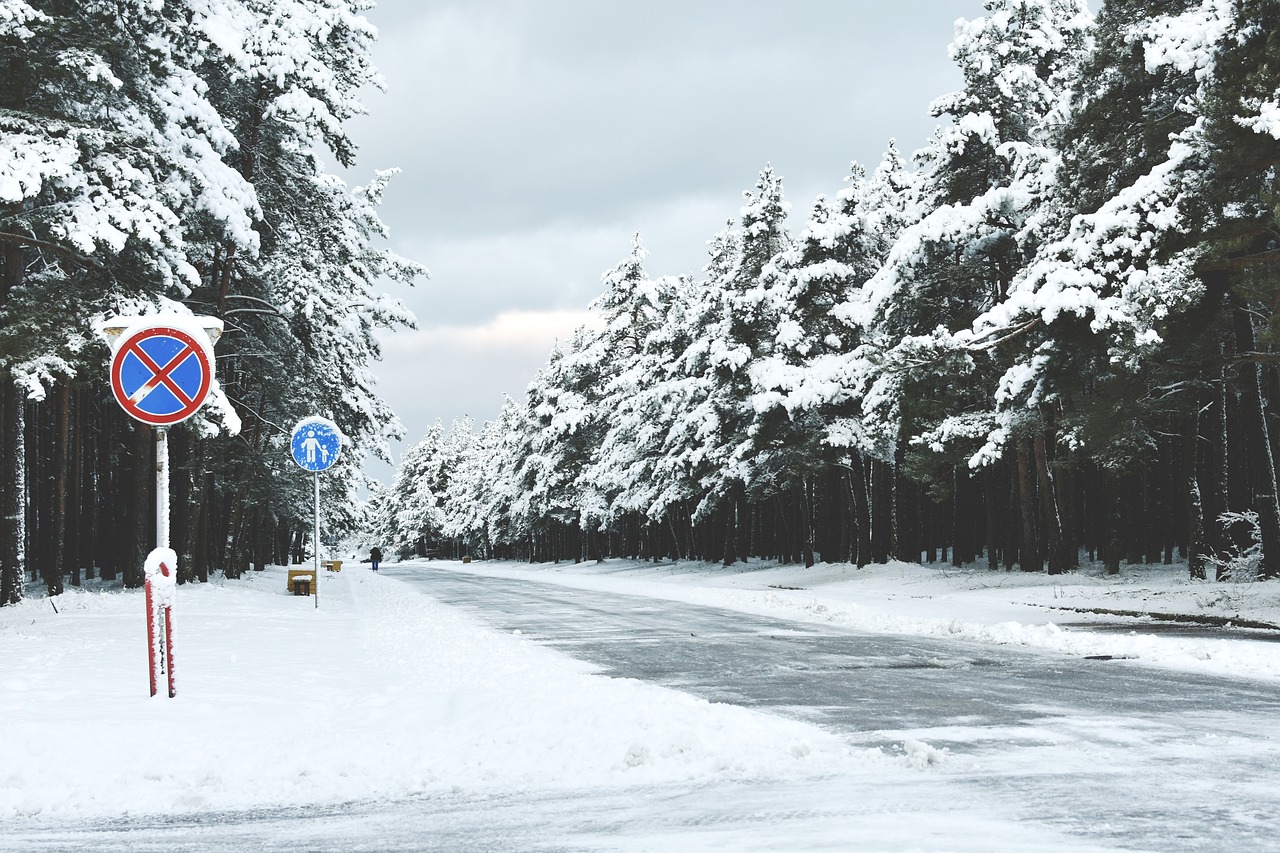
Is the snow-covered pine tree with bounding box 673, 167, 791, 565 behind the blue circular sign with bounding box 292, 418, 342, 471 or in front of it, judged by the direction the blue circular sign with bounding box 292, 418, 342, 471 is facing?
behind

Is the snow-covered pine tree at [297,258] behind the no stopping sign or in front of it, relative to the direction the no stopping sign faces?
behind

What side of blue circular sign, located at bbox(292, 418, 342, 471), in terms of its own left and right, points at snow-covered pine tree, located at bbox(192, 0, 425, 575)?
back

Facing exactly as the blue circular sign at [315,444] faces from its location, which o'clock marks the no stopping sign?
The no stopping sign is roughly at 12 o'clock from the blue circular sign.

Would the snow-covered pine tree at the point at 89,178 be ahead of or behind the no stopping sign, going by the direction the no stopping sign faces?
behind

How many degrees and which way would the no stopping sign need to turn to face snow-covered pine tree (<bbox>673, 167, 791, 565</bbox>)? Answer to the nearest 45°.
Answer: approximately 135° to its left

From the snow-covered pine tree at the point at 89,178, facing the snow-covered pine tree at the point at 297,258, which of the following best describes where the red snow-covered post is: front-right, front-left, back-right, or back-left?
back-right

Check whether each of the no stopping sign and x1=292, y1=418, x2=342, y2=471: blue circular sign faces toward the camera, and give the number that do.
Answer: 2

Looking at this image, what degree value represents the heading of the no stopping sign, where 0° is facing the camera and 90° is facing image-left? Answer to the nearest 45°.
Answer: approximately 0°
